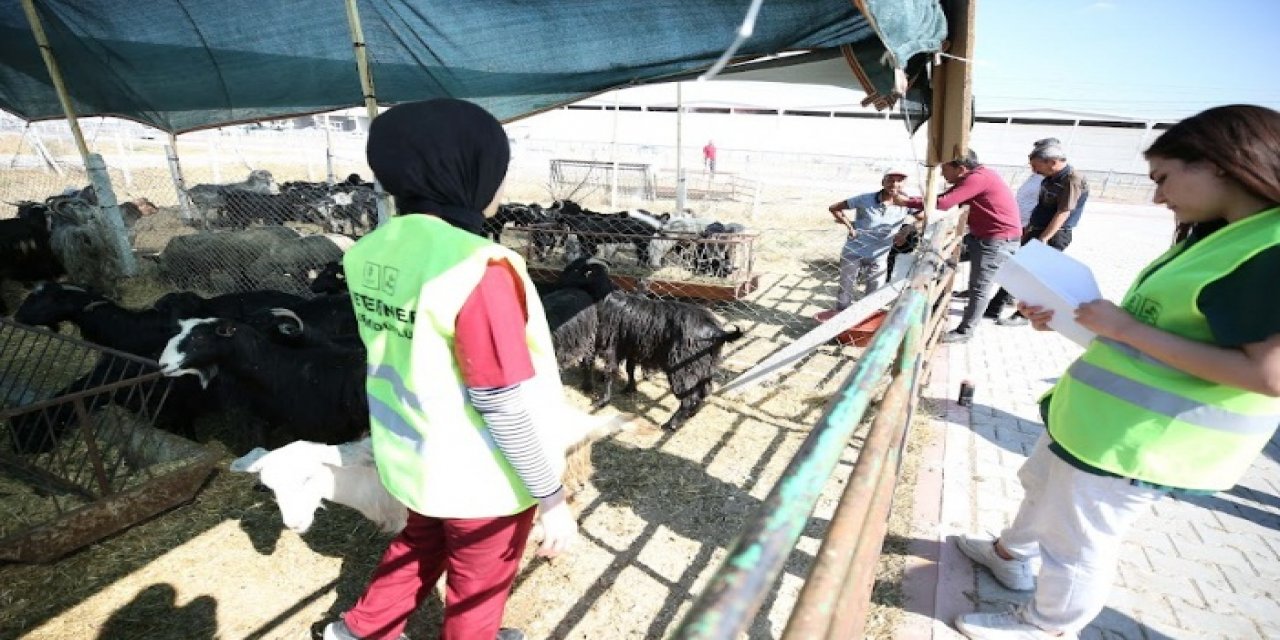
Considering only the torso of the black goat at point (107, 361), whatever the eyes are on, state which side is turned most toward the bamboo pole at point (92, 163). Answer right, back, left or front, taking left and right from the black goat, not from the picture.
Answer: right

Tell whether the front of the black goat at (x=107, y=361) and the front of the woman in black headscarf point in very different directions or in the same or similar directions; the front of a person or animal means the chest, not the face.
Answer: very different directions

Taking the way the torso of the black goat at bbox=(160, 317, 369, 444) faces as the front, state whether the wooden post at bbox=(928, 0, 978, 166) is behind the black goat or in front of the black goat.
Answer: behind

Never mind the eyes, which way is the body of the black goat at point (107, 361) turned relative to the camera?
to the viewer's left

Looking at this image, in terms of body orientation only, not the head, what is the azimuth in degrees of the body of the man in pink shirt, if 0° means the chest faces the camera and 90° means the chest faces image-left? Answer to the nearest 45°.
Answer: approximately 90°

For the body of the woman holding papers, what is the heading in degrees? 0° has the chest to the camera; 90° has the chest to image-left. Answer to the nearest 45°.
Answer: approximately 90°

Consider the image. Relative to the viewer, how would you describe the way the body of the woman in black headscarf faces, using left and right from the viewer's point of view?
facing away from the viewer and to the right of the viewer

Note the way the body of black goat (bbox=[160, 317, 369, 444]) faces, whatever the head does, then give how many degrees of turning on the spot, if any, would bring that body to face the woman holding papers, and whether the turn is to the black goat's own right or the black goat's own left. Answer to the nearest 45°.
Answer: approximately 135° to the black goat's own left

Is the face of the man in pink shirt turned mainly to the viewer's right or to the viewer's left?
to the viewer's left

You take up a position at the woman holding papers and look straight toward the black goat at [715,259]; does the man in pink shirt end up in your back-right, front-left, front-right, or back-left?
front-right

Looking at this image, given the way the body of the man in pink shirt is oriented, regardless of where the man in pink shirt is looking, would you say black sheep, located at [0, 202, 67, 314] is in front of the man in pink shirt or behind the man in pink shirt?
in front
